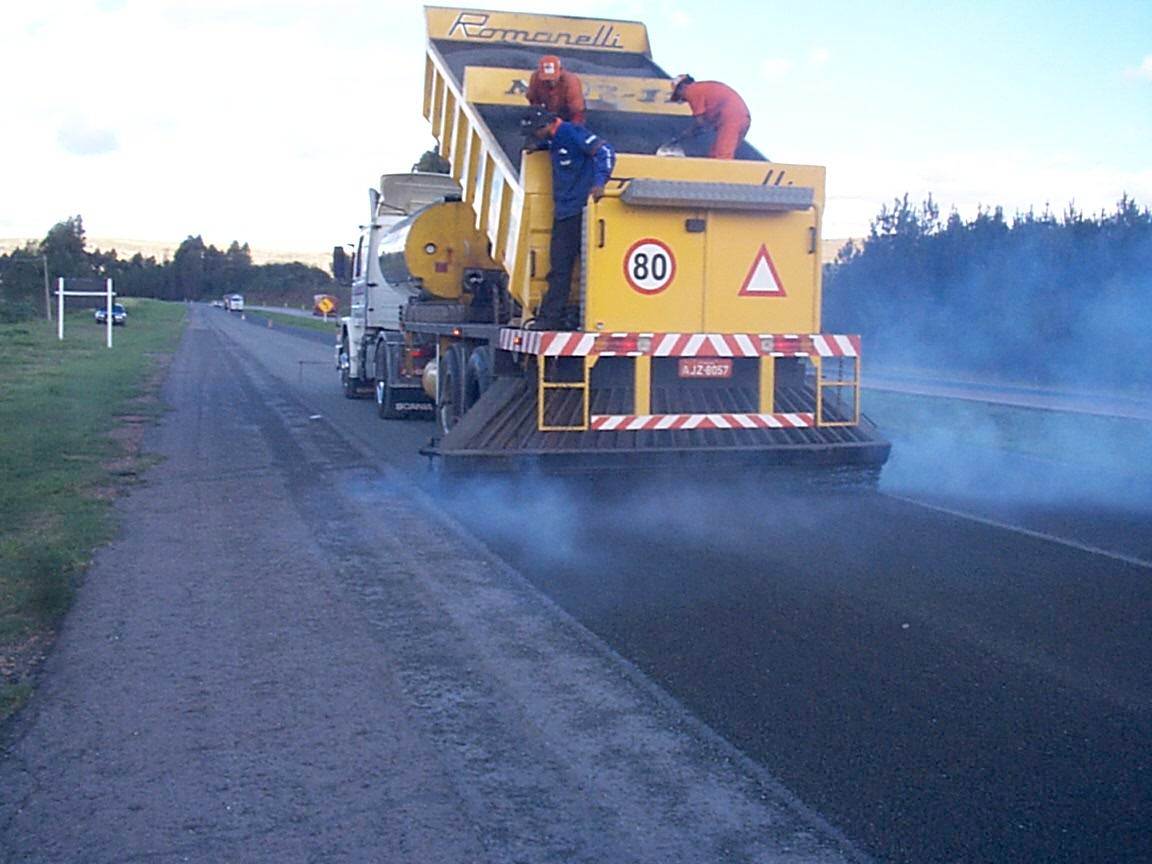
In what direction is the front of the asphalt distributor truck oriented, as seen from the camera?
facing away from the viewer and to the left of the viewer

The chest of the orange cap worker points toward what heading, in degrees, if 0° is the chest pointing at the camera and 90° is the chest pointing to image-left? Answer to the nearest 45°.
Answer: approximately 0°

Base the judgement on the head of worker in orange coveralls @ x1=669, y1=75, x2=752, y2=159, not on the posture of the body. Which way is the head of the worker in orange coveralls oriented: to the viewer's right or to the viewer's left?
to the viewer's left

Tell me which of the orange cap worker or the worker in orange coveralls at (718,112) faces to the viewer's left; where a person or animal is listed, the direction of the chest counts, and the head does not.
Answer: the worker in orange coveralls

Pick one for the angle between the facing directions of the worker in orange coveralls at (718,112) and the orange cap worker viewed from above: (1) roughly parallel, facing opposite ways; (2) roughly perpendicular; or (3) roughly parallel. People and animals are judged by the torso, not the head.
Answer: roughly perpendicular

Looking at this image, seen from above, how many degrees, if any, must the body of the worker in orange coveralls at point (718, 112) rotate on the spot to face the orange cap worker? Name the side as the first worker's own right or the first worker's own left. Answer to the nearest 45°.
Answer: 0° — they already face them

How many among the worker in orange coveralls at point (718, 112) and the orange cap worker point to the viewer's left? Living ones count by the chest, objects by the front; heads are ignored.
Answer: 1

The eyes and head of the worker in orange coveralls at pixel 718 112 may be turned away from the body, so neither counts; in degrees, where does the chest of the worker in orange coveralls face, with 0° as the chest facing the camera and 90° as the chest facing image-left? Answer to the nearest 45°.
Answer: approximately 90°
